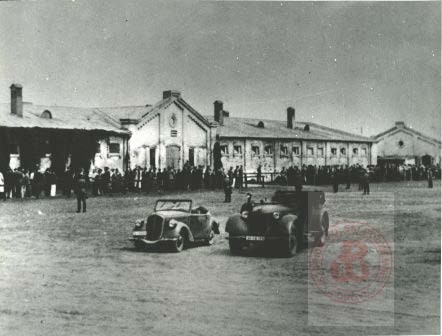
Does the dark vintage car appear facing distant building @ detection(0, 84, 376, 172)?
no

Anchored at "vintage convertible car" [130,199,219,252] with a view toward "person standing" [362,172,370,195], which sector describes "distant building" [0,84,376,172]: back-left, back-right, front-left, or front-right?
front-left

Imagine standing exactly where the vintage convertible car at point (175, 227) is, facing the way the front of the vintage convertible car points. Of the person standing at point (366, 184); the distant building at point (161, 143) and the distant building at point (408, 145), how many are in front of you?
0

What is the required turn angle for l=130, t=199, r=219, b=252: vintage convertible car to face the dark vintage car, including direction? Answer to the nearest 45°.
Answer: approximately 135° to its left

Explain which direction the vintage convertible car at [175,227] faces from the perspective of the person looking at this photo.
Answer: facing the viewer and to the left of the viewer

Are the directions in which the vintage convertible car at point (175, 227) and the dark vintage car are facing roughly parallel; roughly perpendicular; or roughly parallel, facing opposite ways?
roughly parallel

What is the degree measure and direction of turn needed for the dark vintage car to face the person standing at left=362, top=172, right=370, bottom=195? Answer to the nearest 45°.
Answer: approximately 135° to its right

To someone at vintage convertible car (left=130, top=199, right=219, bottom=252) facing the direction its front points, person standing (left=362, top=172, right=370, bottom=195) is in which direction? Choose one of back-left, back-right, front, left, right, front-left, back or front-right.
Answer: back

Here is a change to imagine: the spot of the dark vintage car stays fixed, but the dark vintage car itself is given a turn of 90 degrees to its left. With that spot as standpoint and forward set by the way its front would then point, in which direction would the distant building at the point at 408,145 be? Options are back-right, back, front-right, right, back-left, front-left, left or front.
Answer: left

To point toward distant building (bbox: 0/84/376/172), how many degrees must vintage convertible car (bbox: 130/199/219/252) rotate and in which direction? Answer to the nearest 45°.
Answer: approximately 135° to its right

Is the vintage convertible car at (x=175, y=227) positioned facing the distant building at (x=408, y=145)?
no

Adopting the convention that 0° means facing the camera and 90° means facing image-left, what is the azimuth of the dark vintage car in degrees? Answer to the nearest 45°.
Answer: approximately 45°

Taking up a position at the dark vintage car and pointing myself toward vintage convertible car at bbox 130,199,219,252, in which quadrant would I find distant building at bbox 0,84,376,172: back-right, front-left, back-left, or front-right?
front-right

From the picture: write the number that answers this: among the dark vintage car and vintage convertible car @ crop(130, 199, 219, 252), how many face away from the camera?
0
